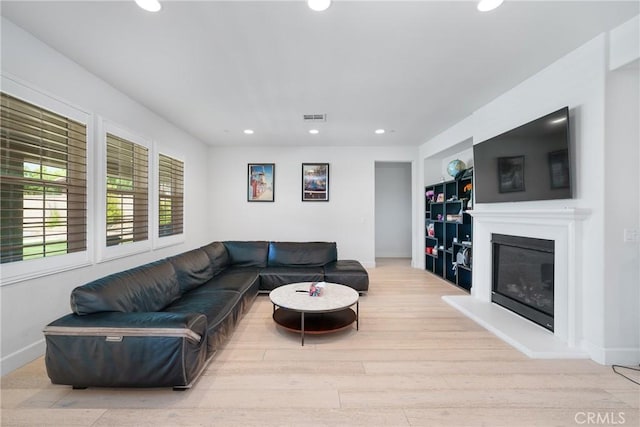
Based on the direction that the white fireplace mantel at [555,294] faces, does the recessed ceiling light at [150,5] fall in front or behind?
in front

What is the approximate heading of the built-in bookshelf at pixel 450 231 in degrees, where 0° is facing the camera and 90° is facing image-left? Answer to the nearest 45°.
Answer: approximately 45°

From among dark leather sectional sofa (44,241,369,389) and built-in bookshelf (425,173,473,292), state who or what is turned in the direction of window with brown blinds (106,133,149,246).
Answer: the built-in bookshelf

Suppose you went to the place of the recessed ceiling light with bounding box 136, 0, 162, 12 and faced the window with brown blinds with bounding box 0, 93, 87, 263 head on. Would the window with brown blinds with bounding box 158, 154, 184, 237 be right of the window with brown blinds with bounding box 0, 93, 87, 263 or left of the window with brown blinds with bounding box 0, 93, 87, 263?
right

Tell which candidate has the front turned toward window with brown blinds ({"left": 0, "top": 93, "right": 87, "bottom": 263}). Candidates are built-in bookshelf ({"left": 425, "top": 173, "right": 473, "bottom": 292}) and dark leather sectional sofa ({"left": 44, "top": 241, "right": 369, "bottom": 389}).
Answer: the built-in bookshelf

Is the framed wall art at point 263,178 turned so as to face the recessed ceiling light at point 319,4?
yes

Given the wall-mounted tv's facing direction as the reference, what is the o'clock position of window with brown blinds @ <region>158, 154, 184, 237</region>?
The window with brown blinds is roughly at 1 o'clock from the wall-mounted tv.

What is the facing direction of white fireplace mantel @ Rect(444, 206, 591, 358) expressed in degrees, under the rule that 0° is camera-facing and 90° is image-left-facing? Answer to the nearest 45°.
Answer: approximately 45°

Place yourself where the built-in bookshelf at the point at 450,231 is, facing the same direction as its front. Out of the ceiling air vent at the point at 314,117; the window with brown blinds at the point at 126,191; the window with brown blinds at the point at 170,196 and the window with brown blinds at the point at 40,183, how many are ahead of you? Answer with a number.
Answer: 4

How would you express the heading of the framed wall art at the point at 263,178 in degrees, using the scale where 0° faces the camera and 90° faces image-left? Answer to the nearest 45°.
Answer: approximately 0°

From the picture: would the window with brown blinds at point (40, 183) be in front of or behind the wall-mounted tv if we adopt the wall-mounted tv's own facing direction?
in front

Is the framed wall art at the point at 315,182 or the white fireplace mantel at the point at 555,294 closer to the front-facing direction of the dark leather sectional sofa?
the white fireplace mantel

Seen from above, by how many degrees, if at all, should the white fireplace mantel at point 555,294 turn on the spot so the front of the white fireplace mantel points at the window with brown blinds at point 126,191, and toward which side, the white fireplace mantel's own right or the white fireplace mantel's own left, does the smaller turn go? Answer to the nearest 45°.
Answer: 0° — it already faces it

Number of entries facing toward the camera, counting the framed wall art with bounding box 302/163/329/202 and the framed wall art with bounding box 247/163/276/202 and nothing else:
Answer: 2

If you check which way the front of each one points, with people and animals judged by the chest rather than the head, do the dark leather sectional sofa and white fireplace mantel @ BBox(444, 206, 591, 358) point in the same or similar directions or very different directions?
very different directions

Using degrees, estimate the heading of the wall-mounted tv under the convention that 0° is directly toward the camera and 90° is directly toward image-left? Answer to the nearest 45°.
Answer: approximately 45°
